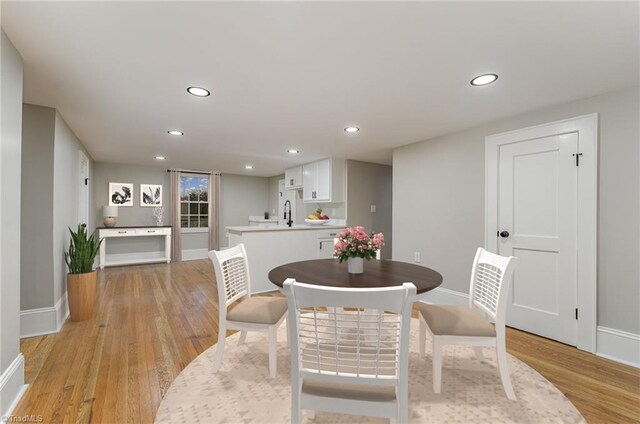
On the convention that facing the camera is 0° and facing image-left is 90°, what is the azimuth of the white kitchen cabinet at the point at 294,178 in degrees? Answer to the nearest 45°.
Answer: approximately 45°

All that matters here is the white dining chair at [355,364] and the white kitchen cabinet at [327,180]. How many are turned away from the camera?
1

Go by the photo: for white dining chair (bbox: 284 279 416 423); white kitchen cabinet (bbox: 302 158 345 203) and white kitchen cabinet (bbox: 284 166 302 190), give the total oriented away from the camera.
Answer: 1

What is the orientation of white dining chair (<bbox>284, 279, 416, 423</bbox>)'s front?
away from the camera

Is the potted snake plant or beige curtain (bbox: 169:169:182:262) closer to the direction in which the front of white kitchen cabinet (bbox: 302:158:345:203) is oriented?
the potted snake plant

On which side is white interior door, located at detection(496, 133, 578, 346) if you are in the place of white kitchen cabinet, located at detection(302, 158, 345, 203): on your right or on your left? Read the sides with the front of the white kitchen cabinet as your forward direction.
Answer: on your left

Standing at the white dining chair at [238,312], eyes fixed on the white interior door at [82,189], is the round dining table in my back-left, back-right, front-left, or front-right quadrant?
back-right

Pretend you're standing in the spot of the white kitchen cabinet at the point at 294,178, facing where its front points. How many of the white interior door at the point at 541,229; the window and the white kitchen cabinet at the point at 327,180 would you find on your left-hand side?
2

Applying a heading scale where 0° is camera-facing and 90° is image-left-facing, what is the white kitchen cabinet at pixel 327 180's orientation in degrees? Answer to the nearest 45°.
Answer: approximately 45°

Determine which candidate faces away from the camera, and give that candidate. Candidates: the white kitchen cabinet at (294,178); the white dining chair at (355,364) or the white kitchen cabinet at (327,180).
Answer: the white dining chair

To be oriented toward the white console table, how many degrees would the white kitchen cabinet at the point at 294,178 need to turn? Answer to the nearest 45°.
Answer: approximately 45° to its right
